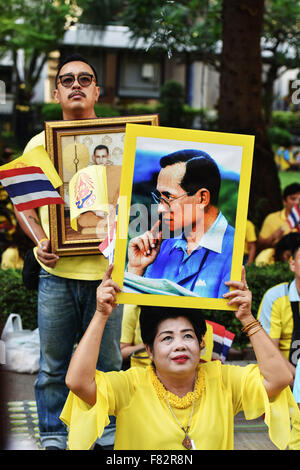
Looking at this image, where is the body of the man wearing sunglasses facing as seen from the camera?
toward the camera

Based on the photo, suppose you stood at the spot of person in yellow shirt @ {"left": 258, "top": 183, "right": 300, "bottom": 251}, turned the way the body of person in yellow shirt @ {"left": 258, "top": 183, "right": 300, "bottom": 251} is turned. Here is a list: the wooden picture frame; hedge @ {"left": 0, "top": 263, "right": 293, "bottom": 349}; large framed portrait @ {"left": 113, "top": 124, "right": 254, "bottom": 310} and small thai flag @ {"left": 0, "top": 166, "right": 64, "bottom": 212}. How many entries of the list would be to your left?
0

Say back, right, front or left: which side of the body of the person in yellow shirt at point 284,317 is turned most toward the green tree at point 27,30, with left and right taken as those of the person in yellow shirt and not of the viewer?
back

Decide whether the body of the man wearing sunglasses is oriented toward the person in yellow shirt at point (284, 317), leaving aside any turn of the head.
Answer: no

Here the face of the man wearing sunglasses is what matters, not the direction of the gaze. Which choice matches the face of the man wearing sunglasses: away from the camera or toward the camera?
toward the camera

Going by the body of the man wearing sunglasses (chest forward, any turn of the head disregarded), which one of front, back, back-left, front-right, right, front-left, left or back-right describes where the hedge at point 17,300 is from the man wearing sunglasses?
back

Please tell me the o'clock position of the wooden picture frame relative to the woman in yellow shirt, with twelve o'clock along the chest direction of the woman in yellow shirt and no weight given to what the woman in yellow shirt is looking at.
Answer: The wooden picture frame is roughly at 5 o'clock from the woman in yellow shirt.

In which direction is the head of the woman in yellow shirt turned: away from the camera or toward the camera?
toward the camera

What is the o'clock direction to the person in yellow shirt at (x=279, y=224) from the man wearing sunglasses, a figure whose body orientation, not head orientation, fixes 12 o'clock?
The person in yellow shirt is roughly at 7 o'clock from the man wearing sunglasses.

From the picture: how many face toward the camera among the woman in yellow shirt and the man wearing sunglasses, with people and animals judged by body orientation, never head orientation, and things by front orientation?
2

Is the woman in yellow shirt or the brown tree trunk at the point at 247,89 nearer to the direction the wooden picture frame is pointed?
the woman in yellow shirt

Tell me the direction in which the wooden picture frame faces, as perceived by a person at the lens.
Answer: facing the viewer

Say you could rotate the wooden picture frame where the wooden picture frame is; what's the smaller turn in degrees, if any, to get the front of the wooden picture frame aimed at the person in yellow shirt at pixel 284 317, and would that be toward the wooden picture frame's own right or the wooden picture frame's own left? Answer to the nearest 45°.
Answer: approximately 135° to the wooden picture frame's own left

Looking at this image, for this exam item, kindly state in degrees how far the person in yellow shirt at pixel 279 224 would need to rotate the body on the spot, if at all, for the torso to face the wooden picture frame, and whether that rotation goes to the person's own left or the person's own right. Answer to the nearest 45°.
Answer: approximately 45° to the person's own right
